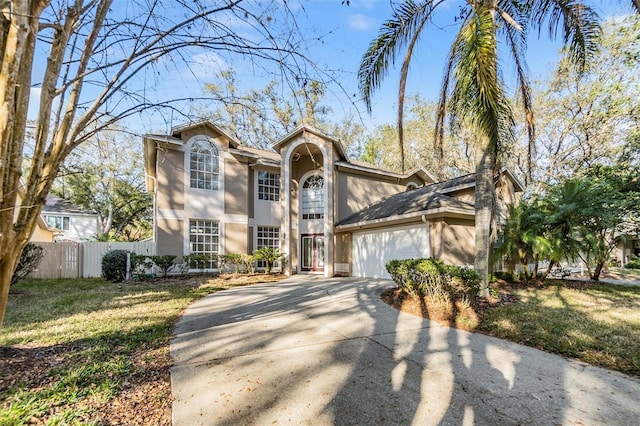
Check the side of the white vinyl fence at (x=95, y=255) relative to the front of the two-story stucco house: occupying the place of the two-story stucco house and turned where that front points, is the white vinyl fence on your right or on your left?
on your right

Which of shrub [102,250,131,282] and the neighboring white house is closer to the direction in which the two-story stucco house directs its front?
the shrub

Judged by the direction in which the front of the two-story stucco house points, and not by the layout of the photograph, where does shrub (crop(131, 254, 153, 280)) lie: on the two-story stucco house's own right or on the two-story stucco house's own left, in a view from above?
on the two-story stucco house's own right

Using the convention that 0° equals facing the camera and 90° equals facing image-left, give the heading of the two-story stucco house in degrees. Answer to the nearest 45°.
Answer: approximately 0°

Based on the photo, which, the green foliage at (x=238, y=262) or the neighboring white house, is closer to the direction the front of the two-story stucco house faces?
the green foliage

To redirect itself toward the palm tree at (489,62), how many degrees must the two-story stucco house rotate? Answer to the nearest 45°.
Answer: approximately 45° to its left

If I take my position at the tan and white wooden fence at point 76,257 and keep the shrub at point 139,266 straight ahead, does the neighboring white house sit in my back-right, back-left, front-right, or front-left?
back-left

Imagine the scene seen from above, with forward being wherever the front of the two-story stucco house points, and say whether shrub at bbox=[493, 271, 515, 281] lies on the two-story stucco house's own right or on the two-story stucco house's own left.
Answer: on the two-story stucco house's own left

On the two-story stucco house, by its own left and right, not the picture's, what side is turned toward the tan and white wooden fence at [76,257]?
right
